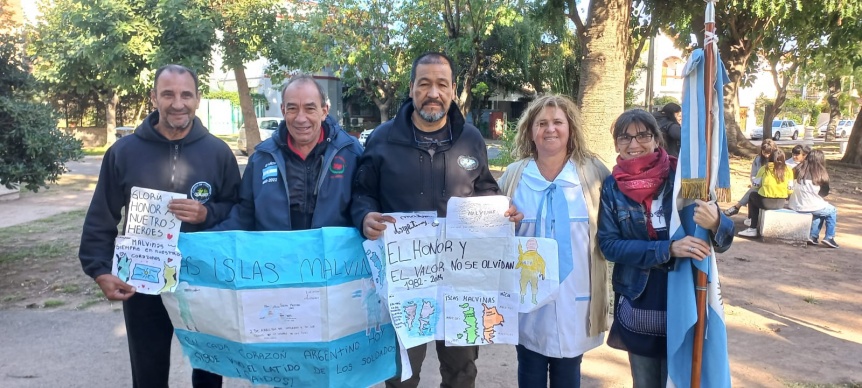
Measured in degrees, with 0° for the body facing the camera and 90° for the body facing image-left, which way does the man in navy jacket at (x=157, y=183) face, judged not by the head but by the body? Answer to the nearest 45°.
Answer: approximately 0°

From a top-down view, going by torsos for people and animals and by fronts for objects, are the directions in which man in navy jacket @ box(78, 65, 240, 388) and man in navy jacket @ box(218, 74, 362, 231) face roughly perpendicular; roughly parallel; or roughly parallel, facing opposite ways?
roughly parallel

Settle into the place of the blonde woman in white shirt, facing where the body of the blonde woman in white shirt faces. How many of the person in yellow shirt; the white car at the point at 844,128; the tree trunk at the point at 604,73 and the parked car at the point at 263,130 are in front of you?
0

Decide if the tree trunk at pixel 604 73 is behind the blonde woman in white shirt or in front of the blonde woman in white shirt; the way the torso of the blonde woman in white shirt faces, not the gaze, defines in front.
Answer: behind

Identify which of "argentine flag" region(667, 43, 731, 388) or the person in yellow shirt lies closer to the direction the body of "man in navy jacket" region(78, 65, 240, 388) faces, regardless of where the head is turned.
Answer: the argentine flag

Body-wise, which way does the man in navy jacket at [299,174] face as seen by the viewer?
toward the camera

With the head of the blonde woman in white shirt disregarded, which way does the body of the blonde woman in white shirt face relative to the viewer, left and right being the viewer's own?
facing the viewer

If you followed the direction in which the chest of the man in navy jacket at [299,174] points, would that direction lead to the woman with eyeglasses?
no

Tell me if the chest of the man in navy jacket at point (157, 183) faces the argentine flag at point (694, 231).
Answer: no

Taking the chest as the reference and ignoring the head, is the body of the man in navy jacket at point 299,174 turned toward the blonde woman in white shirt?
no

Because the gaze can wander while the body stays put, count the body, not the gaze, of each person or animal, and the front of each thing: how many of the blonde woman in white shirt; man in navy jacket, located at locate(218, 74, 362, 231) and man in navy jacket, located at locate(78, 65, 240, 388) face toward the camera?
3

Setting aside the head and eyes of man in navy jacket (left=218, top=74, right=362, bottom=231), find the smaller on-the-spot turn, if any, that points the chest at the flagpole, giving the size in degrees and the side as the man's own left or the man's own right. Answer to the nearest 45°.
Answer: approximately 90° to the man's own left

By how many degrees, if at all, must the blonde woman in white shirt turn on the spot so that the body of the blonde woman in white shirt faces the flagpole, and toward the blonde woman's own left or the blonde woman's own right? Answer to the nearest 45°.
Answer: approximately 90° to the blonde woman's own left
